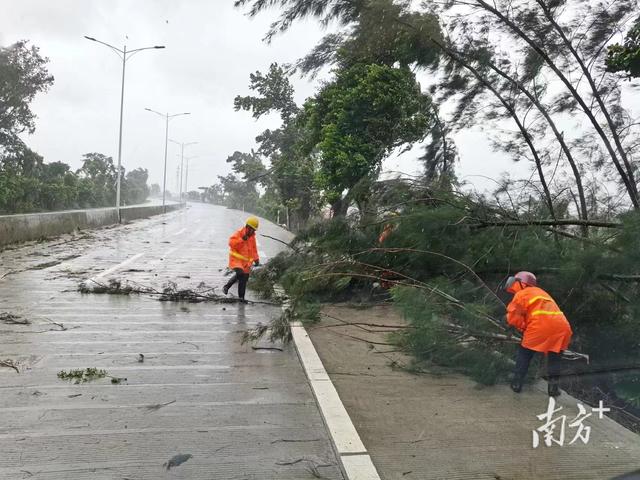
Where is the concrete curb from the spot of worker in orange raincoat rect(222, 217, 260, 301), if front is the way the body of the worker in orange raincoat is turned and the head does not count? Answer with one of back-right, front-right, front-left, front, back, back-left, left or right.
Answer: front-right

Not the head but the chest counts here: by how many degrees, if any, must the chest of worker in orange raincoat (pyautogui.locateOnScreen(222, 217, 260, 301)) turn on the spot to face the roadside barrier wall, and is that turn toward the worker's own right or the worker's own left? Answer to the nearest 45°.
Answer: approximately 180°

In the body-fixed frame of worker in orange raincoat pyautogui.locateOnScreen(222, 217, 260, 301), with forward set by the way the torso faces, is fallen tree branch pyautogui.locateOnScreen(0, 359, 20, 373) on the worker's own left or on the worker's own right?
on the worker's own right

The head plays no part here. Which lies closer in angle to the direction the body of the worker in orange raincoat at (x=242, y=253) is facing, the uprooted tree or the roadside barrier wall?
the uprooted tree

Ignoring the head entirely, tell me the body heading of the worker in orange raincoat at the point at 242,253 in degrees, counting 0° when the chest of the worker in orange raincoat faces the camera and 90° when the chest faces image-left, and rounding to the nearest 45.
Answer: approximately 315°

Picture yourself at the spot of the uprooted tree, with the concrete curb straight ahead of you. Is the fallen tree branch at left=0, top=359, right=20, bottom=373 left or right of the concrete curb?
right

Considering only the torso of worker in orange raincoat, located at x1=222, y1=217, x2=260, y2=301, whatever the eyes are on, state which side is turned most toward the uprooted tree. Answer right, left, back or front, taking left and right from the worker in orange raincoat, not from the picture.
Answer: front

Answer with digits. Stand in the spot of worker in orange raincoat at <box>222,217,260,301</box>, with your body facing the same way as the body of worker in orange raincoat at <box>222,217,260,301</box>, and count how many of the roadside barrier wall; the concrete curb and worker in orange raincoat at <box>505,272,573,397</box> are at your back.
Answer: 1
